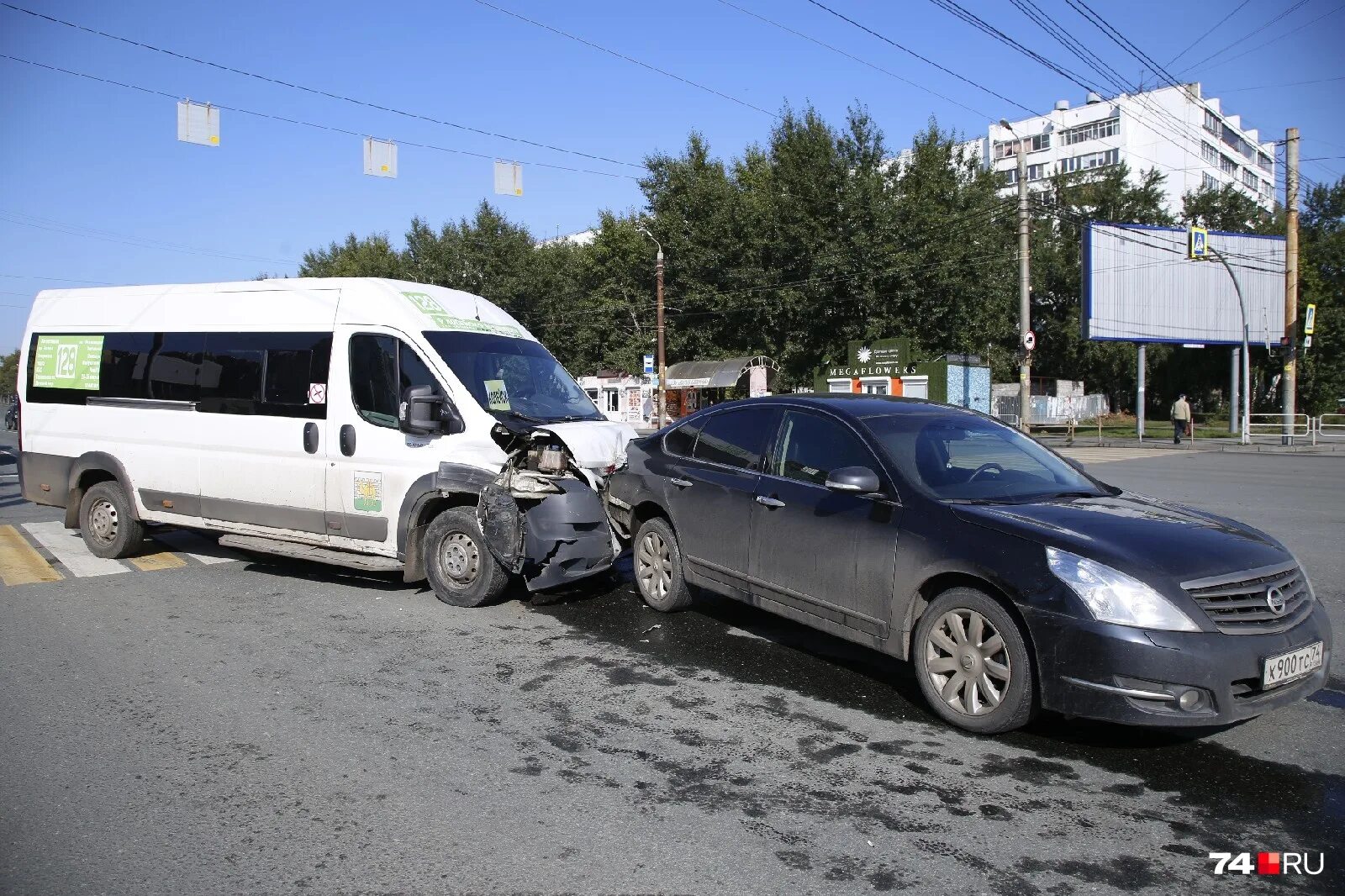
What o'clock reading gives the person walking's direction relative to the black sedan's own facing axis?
The person walking is roughly at 8 o'clock from the black sedan.

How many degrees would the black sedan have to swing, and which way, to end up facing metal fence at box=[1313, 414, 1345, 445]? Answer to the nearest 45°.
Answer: approximately 135° to its left

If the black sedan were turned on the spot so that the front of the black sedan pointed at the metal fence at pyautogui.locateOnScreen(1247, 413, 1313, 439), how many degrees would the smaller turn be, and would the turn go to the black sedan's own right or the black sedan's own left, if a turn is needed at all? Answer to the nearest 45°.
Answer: approximately 135° to the black sedan's own left

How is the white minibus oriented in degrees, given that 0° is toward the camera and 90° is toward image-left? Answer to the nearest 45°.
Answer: approximately 315°

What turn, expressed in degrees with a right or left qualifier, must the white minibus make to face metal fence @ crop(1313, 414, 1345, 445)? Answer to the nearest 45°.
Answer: approximately 90° to its left

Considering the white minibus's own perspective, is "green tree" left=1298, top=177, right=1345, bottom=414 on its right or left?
on its left

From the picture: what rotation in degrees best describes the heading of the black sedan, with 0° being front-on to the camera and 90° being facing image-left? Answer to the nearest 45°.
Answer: approximately 315°

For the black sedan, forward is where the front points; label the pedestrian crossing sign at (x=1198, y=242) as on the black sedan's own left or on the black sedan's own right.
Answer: on the black sedan's own left
